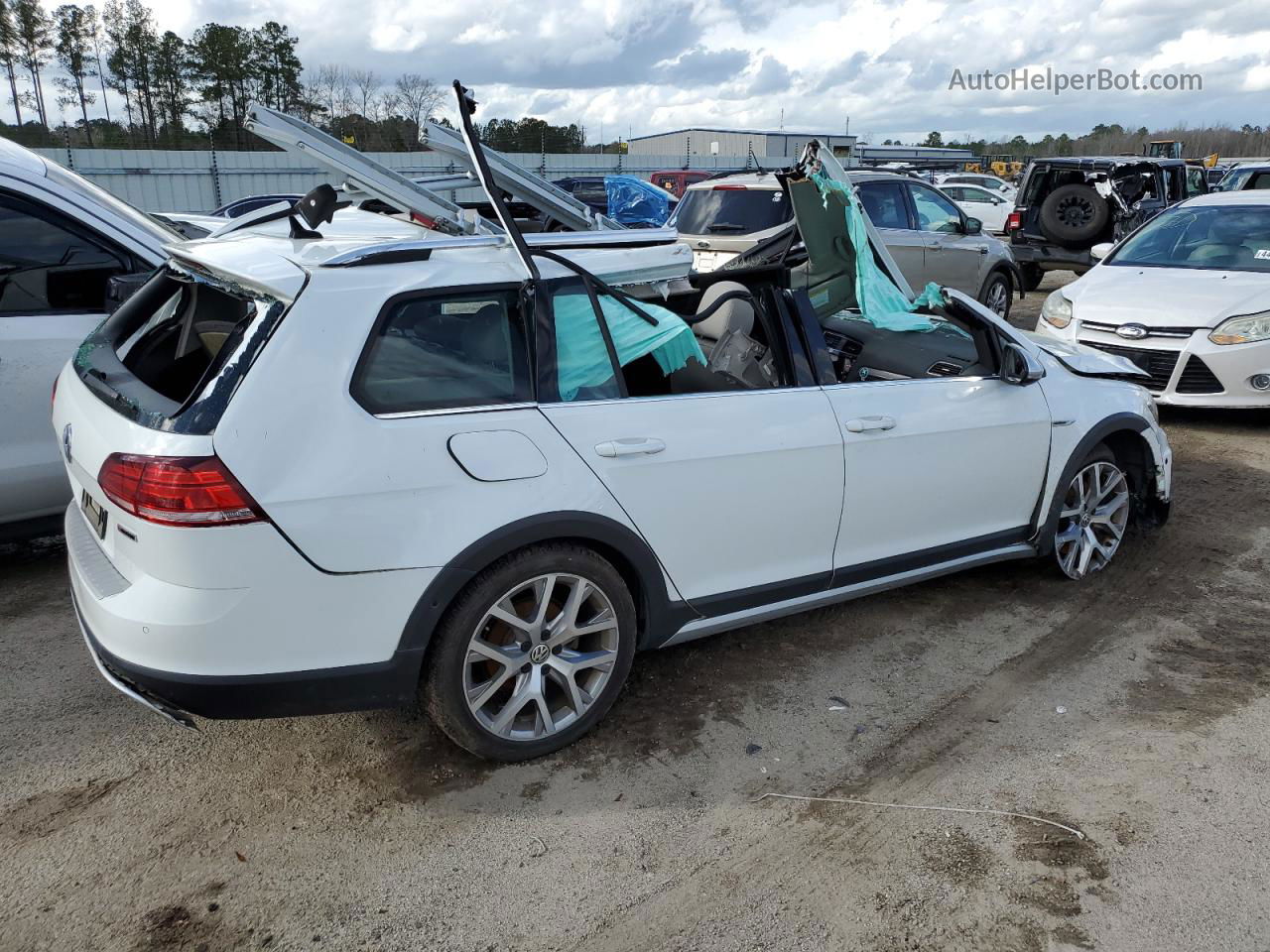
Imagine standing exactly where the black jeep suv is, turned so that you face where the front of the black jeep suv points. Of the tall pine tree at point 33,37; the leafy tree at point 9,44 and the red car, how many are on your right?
0

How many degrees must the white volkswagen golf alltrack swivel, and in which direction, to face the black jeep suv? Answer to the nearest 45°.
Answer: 0° — it already faces it

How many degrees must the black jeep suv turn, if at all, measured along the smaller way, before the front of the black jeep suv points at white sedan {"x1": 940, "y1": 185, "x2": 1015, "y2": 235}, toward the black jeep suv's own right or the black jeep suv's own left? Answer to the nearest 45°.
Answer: approximately 45° to the black jeep suv's own left

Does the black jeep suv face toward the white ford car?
no

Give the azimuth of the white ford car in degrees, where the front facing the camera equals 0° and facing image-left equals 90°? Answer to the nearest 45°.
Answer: approximately 45°

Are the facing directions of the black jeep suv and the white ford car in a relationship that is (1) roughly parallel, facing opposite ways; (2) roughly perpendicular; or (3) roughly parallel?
roughly parallel, facing opposite ways

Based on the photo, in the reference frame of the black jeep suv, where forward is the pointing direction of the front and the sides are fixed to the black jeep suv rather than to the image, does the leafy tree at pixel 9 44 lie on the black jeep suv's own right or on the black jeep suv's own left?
on the black jeep suv's own left

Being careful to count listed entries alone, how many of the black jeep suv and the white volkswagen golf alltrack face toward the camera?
0

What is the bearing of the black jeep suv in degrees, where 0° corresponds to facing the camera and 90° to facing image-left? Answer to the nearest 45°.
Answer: approximately 225°

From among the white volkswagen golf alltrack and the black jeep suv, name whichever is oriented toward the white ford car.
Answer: the white volkswagen golf alltrack

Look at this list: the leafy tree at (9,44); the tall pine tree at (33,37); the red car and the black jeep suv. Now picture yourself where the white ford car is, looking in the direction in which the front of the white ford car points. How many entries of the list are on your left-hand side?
0

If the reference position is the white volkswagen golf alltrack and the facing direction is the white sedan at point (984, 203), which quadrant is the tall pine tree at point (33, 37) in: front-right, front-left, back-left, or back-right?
front-left

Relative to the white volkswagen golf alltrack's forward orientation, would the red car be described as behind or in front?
in front

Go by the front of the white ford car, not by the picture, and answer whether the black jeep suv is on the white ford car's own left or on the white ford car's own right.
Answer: on the white ford car's own right

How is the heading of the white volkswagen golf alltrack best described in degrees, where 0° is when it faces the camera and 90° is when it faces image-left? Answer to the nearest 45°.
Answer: approximately 225°

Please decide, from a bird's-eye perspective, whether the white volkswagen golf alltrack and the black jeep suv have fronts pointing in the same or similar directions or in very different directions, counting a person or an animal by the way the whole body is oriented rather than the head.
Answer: same or similar directions

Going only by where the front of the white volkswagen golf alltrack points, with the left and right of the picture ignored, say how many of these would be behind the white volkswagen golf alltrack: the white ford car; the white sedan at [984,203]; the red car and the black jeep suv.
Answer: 0

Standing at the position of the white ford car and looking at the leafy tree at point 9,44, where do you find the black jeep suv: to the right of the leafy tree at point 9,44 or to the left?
right
